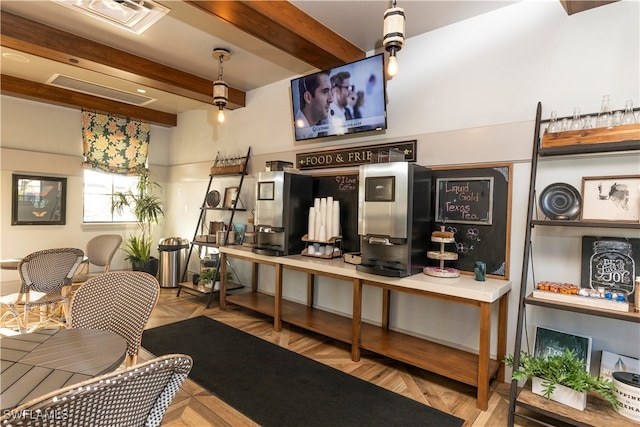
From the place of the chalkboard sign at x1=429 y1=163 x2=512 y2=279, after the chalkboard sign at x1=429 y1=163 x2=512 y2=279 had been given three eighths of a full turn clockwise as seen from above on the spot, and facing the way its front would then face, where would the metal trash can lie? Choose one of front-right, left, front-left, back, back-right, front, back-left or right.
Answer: left

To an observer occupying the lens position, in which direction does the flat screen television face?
facing the viewer and to the left of the viewer

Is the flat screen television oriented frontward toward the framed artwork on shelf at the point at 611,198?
no

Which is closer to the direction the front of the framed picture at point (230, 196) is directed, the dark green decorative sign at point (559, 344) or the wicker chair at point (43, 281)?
the wicker chair

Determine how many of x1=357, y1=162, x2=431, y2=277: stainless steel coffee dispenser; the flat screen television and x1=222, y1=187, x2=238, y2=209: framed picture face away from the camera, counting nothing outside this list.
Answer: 0

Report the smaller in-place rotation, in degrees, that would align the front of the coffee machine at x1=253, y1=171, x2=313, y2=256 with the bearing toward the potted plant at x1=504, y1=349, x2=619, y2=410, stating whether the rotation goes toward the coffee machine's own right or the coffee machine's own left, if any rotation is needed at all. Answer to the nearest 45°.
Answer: approximately 90° to the coffee machine's own left

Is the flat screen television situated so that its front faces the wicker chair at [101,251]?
no

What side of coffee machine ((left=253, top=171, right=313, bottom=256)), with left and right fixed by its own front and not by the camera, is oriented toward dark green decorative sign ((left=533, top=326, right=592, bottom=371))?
left

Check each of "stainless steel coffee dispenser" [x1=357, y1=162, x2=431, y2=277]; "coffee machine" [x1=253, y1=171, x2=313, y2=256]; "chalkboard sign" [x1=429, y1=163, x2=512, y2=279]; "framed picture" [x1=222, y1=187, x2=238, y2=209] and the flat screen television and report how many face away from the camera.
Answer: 0

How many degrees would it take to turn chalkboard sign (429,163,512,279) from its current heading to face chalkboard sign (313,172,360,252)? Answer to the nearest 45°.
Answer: approximately 45° to its right

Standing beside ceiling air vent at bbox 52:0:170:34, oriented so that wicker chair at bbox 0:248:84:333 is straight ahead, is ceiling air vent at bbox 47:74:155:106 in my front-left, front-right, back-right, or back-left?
front-right

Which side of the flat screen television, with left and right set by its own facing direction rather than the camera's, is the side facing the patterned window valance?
right

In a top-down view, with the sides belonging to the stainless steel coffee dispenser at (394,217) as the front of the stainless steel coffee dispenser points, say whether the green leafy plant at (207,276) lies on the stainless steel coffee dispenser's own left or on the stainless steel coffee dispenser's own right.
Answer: on the stainless steel coffee dispenser's own right

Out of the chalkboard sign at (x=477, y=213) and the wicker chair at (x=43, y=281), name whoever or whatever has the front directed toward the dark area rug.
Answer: the chalkboard sign

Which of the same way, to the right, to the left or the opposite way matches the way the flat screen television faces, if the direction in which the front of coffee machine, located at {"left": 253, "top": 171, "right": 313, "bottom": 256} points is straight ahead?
the same way

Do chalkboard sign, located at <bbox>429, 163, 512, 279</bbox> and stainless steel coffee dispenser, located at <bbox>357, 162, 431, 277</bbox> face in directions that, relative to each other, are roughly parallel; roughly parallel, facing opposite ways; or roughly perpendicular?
roughly parallel

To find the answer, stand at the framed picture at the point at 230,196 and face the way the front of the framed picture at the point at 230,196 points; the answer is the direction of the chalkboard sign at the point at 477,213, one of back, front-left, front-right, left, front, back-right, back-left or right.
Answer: left

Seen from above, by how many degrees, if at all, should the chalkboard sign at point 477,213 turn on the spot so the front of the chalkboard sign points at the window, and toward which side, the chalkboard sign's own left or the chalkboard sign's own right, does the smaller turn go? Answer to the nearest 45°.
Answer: approximately 45° to the chalkboard sign's own right

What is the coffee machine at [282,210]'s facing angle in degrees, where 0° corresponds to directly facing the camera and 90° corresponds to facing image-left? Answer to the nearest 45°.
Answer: approximately 45°
